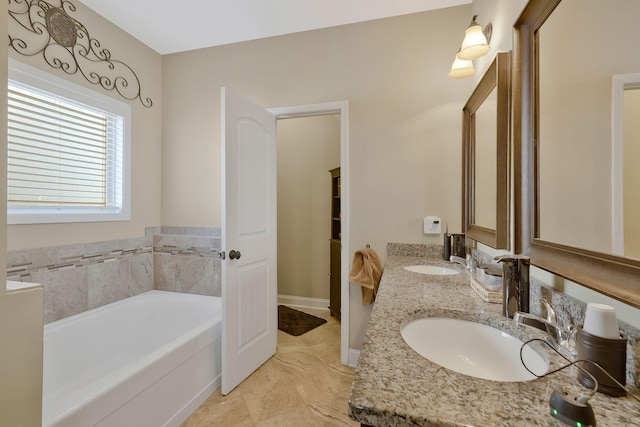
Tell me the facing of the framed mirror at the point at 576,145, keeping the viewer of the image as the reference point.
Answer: facing the viewer and to the left of the viewer

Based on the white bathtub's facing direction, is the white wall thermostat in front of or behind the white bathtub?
in front

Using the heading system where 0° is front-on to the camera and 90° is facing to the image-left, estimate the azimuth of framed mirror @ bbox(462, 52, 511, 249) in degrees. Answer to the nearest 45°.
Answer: approximately 90°

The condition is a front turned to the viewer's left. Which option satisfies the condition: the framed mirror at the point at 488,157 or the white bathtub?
the framed mirror

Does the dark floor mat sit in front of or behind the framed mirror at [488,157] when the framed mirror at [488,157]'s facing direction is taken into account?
in front

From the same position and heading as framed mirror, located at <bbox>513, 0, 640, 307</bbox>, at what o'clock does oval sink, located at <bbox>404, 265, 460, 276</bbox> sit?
The oval sink is roughly at 3 o'clock from the framed mirror.

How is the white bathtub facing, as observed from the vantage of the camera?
facing the viewer and to the right of the viewer

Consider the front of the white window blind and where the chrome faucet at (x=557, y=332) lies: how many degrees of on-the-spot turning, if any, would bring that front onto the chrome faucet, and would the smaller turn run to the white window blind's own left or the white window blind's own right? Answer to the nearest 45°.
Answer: approximately 45° to the white window blind's own right

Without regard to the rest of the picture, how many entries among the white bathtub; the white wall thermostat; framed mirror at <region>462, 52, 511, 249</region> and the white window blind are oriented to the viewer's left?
1

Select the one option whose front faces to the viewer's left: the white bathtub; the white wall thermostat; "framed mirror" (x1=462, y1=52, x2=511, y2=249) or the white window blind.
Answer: the framed mirror

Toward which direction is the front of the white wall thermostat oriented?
toward the camera

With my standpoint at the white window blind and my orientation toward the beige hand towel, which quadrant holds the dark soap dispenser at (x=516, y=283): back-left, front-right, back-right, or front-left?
front-right
